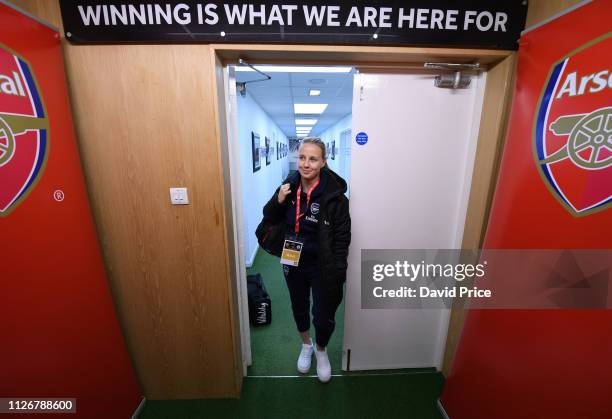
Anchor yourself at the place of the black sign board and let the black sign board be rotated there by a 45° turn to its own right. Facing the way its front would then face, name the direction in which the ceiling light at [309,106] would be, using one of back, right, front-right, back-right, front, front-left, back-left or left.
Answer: back-right

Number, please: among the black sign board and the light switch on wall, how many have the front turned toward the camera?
2

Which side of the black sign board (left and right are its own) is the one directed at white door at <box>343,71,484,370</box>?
left

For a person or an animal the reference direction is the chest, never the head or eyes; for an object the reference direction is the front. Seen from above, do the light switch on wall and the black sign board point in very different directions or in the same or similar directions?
same or similar directions

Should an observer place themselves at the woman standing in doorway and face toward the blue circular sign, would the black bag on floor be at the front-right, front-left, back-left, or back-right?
back-left

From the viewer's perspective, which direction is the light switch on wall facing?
toward the camera
